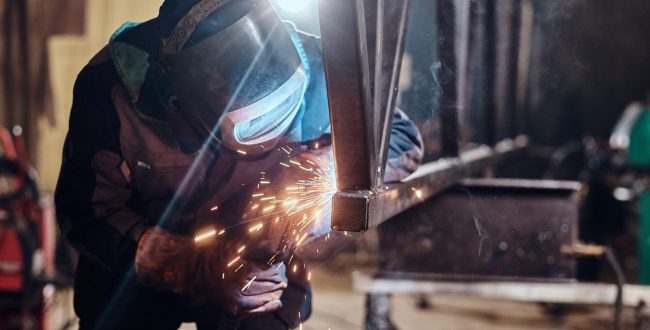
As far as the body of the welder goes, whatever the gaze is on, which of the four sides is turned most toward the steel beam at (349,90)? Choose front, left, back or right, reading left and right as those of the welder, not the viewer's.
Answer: front
